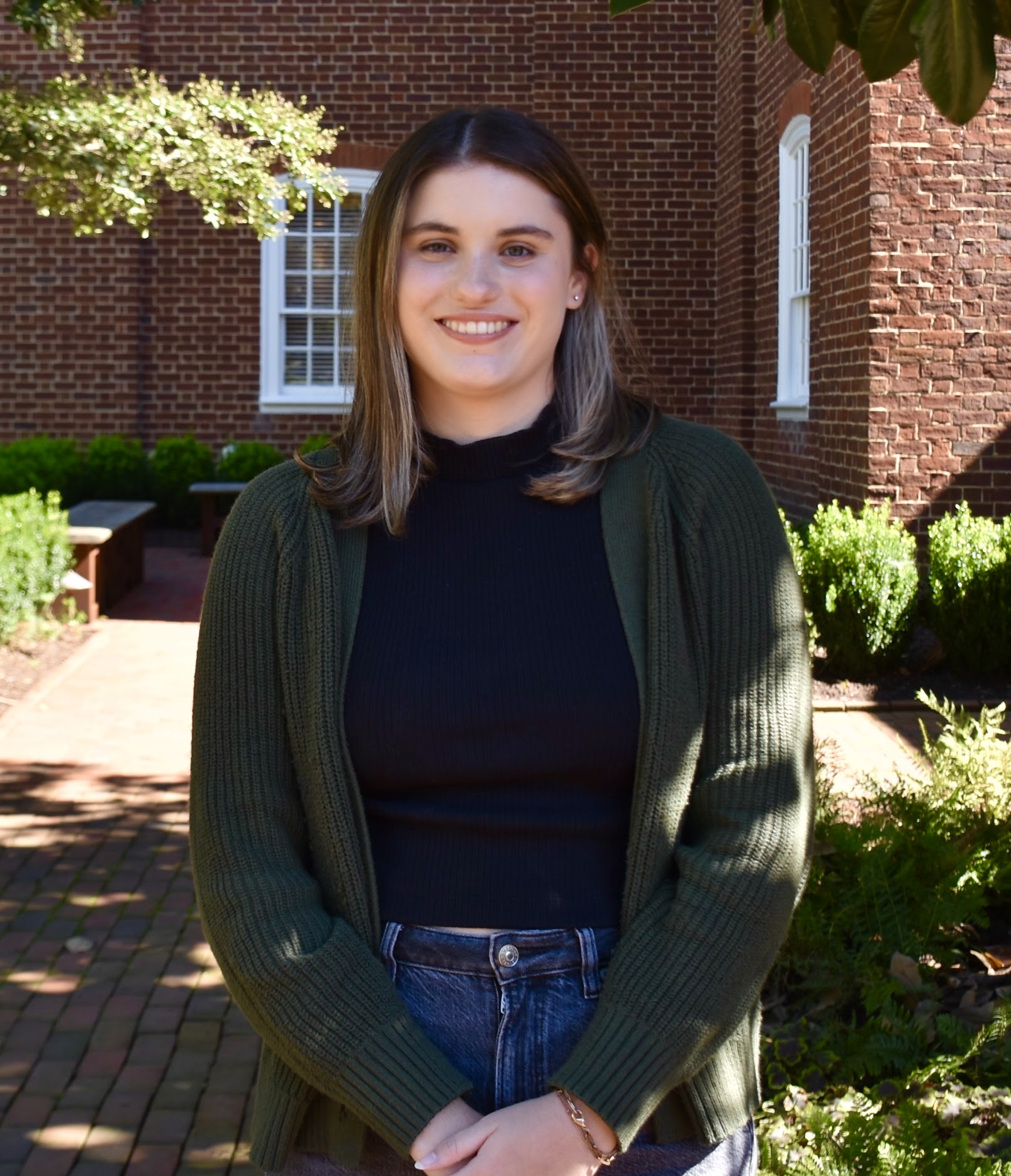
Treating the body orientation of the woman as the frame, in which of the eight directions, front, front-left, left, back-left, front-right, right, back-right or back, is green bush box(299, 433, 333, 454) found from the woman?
back

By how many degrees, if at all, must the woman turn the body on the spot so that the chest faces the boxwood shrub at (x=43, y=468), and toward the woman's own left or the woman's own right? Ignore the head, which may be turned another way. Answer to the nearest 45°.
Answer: approximately 180°

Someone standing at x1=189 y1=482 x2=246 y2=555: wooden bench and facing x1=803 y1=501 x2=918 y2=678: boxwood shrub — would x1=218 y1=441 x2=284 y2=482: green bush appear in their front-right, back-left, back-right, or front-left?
back-left

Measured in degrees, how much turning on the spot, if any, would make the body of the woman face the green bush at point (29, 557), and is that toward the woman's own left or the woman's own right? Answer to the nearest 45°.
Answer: approximately 180°

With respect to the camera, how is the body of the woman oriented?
toward the camera

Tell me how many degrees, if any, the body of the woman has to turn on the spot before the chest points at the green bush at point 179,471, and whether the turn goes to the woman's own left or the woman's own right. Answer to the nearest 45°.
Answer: approximately 180°

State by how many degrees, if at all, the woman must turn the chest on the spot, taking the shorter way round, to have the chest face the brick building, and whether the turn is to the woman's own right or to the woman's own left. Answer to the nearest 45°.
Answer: approximately 180°

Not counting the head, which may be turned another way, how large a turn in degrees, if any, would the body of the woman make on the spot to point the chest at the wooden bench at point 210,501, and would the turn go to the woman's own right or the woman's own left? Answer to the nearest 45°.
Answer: approximately 180°

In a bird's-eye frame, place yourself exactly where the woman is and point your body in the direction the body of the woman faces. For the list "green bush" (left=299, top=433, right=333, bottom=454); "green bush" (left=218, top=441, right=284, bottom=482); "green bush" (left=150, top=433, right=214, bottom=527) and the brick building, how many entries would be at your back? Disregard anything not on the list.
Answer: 4
